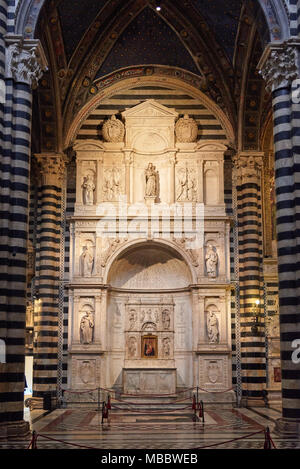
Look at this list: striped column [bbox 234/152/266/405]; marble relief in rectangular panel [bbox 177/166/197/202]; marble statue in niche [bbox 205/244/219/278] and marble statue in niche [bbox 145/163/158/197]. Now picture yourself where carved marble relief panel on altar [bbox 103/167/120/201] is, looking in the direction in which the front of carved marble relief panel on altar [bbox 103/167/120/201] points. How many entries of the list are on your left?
4

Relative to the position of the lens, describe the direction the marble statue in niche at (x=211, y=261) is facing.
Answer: facing the viewer

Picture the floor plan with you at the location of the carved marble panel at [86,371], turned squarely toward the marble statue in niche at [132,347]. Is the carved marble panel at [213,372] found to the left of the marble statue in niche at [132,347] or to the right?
right

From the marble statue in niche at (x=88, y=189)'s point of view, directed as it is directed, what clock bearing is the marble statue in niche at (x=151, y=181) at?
the marble statue in niche at (x=151, y=181) is roughly at 9 o'clock from the marble statue in niche at (x=88, y=189).

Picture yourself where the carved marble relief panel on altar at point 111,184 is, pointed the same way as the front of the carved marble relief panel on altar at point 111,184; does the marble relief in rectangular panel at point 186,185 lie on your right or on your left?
on your left

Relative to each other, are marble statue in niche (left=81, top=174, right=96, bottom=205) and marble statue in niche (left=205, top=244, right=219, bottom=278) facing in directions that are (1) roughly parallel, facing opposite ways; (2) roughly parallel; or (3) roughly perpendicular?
roughly parallel

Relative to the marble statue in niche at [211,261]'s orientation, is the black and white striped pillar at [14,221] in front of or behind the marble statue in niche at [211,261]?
in front

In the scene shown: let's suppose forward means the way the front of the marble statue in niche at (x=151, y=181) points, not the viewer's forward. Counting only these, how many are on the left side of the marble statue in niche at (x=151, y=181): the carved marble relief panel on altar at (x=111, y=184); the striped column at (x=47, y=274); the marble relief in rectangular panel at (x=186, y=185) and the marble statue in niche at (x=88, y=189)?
1

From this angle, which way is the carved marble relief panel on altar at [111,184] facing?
toward the camera

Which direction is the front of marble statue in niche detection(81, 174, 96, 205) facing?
toward the camera
